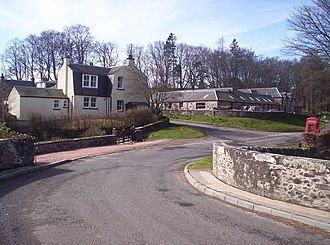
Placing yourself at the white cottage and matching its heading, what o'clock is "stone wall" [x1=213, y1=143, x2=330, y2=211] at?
The stone wall is roughly at 12 o'clock from the white cottage.

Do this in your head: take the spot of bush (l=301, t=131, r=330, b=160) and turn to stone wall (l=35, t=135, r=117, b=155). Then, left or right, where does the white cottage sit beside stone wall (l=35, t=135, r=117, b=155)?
right

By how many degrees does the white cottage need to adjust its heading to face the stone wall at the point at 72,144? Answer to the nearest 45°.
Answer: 0° — it already faces it

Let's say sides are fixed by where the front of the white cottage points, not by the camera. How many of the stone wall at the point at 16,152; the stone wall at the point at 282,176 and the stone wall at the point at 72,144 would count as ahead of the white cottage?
3

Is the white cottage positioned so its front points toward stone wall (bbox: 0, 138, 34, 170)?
yes

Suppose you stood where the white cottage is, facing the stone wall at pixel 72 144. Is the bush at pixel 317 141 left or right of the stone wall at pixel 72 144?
left

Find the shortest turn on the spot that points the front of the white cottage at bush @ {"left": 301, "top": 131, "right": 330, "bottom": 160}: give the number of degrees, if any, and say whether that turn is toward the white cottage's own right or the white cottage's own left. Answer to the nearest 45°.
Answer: approximately 45° to the white cottage's own left

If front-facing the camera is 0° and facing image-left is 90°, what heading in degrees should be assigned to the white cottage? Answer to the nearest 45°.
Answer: approximately 0°

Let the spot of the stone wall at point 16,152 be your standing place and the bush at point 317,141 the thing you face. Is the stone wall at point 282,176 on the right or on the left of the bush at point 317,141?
right
